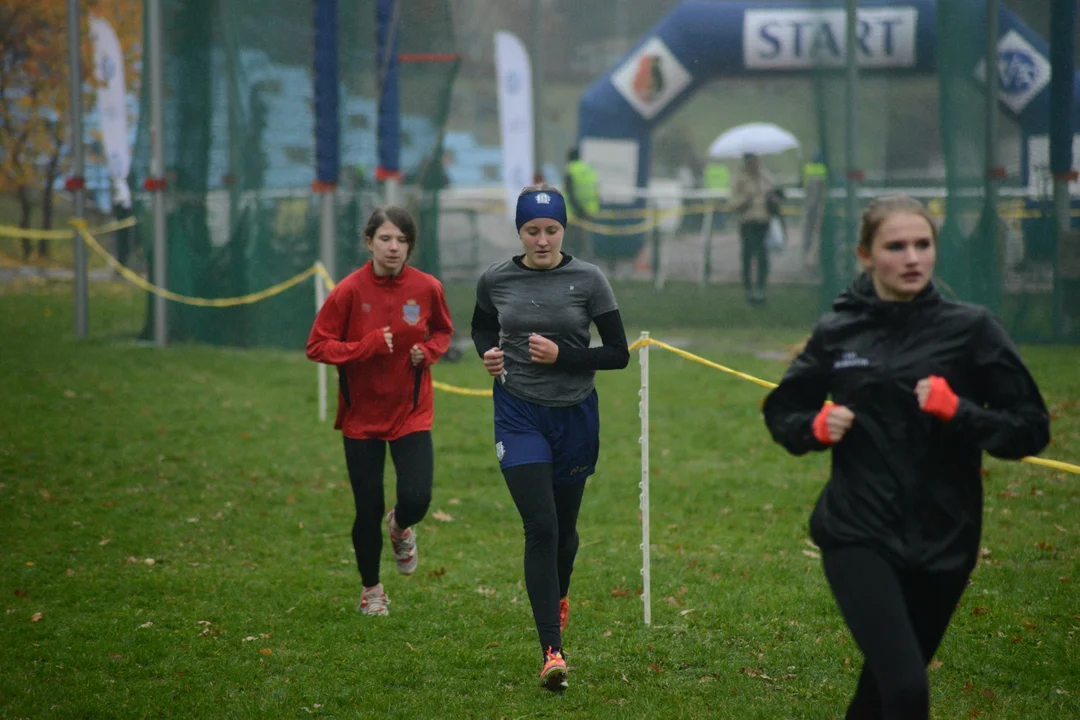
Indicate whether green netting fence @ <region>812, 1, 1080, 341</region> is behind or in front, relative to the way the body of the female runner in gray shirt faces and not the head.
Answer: behind

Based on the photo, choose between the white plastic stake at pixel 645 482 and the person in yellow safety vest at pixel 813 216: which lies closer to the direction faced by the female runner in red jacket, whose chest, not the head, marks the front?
the white plastic stake

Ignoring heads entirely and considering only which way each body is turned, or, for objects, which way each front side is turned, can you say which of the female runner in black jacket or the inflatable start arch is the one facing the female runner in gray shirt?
the inflatable start arch

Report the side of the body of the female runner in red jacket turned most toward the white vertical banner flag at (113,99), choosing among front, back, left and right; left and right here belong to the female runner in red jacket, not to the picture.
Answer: back

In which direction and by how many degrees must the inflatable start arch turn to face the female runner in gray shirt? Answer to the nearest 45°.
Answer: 0° — it already faces them

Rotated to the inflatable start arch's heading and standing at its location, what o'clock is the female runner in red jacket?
The female runner in red jacket is roughly at 12 o'clock from the inflatable start arch.

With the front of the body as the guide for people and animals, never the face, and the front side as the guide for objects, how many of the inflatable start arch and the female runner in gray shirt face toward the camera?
2

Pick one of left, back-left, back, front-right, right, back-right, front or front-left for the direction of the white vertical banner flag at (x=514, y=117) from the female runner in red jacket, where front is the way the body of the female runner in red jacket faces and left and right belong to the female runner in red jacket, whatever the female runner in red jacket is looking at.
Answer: back

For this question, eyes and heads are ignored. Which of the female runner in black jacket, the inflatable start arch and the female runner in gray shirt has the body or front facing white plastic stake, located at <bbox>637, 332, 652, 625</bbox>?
the inflatable start arch
